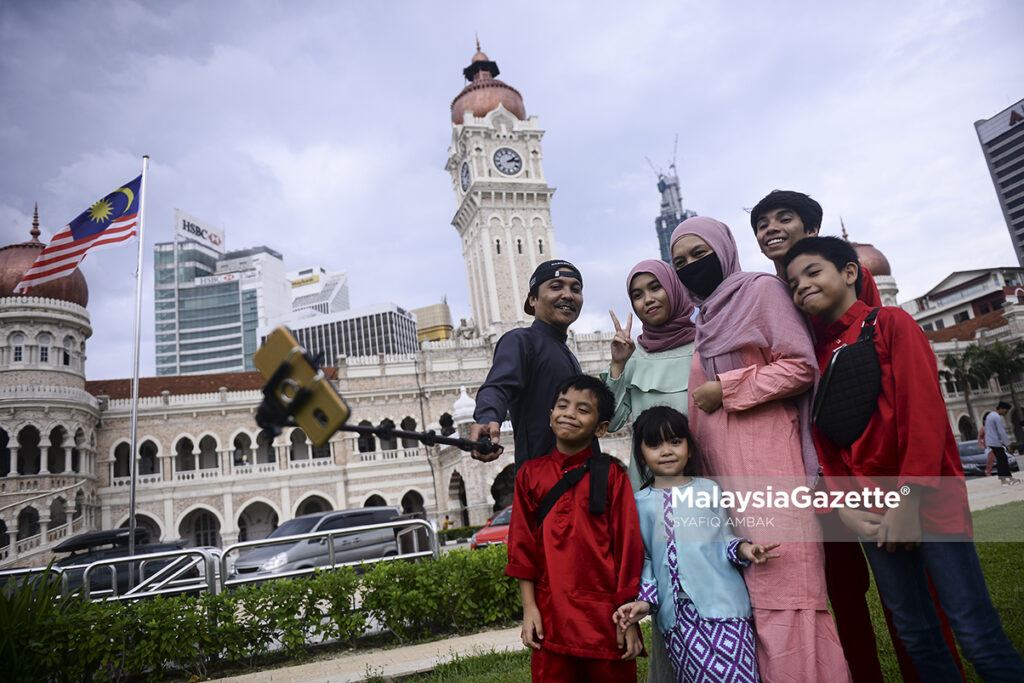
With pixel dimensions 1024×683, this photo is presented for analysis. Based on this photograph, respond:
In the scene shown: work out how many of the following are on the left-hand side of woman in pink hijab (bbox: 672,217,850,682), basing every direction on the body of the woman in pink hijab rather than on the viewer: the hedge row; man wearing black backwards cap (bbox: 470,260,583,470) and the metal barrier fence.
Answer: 0

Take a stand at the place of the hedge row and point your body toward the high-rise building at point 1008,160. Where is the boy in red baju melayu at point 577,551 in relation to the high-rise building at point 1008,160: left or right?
right

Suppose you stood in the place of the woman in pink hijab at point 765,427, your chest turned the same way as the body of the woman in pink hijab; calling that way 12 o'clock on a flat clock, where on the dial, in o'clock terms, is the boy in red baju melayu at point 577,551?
The boy in red baju melayu is roughly at 1 o'clock from the woman in pink hijab.

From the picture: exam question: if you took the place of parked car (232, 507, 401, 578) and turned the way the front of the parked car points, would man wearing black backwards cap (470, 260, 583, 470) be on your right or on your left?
on your left

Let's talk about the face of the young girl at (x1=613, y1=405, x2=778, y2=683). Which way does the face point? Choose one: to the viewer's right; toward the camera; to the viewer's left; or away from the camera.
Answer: toward the camera

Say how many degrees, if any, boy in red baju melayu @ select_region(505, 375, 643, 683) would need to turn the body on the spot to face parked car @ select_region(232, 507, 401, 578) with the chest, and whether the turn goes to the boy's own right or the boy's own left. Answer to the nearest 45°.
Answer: approximately 135° to the boy's own right

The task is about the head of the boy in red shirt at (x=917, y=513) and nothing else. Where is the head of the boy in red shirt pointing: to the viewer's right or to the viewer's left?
to the viewer's left

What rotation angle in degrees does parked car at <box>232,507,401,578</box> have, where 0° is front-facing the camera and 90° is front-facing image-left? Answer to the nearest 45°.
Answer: approximately 45°

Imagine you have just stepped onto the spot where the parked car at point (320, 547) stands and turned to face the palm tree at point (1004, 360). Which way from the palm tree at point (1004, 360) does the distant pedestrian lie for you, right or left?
right

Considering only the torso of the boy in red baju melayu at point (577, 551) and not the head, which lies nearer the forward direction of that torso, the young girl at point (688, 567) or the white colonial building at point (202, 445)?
the young girl

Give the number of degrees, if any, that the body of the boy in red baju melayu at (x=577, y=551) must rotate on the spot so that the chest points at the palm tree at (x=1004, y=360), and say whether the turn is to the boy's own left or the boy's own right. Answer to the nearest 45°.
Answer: approximately 135° to the boy's own left

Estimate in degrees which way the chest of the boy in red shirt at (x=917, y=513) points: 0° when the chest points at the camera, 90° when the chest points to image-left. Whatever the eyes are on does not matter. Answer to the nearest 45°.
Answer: approximately 45°

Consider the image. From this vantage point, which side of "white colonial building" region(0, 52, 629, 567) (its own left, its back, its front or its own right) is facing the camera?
front

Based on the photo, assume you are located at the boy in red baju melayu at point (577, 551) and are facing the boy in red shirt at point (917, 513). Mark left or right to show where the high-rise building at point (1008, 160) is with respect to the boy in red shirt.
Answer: left

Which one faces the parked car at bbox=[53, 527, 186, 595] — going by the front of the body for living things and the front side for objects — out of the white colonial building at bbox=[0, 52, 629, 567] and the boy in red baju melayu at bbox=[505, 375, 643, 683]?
the white colonial building

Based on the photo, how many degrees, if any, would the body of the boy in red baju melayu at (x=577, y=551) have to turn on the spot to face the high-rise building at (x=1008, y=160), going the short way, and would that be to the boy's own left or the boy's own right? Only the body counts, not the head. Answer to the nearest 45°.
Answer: approximately 135° to the boy's own left

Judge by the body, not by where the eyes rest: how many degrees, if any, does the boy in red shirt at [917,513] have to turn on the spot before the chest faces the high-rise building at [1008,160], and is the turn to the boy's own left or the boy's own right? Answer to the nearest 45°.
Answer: approximately 135° to the boy's own right

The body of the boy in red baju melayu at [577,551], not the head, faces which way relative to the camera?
toward the camera

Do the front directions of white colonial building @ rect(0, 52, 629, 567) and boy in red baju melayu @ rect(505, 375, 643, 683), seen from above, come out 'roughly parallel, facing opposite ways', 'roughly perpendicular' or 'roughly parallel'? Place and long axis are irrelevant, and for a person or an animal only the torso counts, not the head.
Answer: roughly parallel
